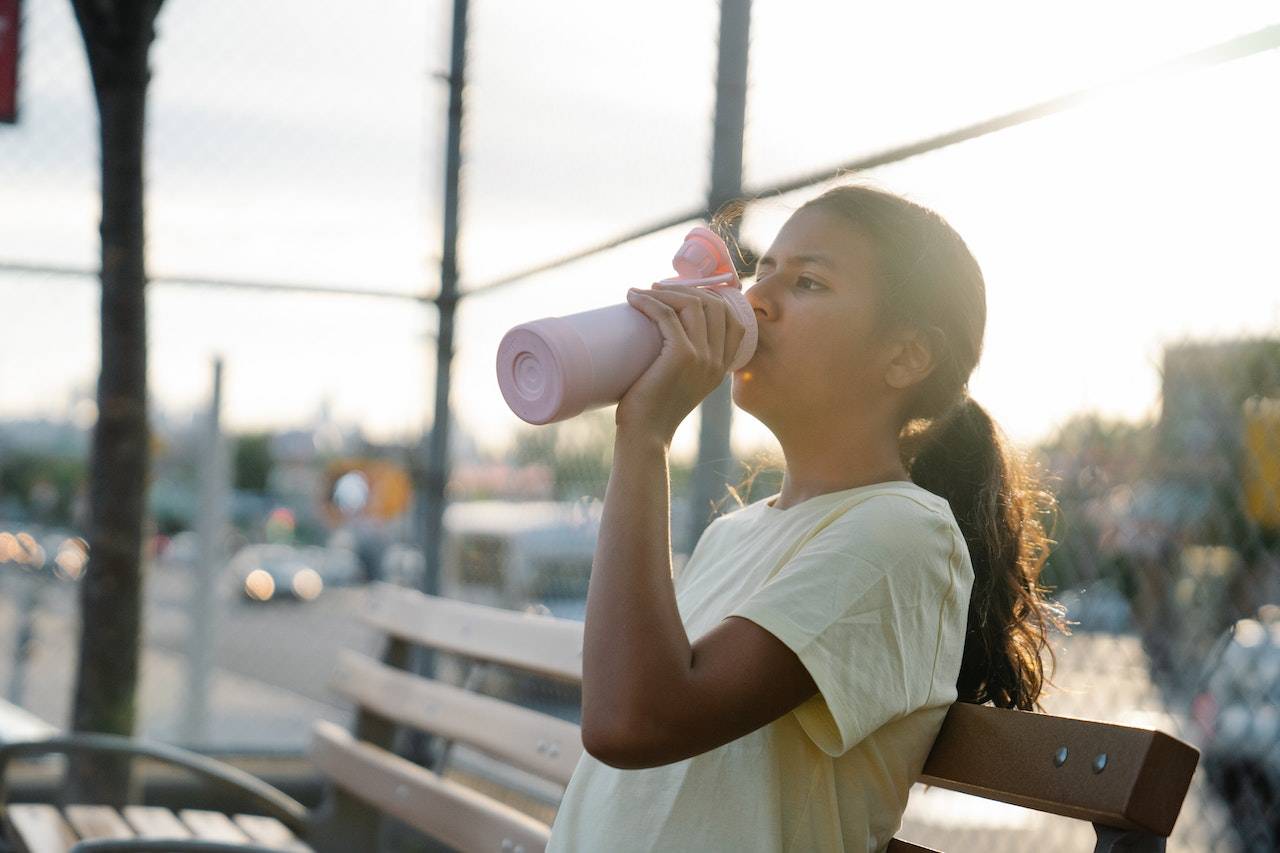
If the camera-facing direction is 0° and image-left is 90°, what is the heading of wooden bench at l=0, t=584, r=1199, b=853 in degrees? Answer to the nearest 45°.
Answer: approximately 45°

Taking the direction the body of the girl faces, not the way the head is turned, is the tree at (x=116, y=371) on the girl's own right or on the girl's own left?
on the girl's own right

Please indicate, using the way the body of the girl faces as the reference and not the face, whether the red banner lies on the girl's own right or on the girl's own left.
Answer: on the girl's own right

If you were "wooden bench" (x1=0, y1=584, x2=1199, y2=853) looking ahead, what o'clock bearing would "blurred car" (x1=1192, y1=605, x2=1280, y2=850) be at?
The blurred car is roughly at 6 o'clock from the wooden bench.

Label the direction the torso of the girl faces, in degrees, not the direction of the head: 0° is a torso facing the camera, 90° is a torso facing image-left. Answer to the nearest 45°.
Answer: approximately 45°
